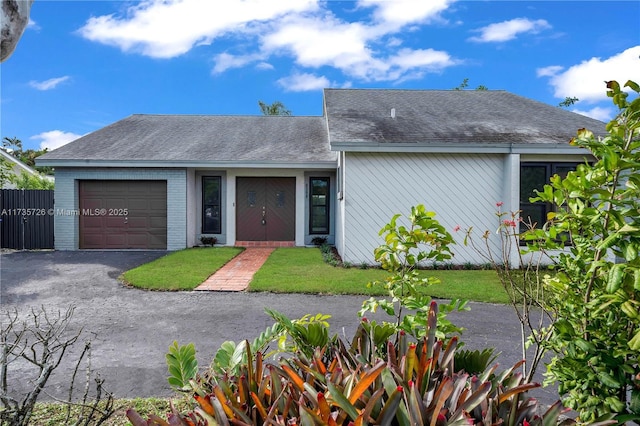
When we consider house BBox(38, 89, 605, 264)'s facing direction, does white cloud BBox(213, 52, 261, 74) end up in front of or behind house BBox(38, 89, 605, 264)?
behind

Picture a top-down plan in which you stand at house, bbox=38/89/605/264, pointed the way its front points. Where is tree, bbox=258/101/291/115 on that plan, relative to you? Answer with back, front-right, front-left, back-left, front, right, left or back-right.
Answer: back

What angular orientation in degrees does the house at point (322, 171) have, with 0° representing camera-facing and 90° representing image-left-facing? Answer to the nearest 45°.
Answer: approximately 0°

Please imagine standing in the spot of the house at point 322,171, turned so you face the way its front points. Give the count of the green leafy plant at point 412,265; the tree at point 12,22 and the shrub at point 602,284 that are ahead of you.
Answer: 3

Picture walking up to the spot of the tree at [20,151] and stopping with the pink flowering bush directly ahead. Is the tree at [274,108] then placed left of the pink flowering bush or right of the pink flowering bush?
left

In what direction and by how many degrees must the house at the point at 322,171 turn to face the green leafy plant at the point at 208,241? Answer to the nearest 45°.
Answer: approximately 90° to its right

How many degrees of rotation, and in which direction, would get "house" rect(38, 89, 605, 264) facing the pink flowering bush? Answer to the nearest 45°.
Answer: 0° — it already faces it

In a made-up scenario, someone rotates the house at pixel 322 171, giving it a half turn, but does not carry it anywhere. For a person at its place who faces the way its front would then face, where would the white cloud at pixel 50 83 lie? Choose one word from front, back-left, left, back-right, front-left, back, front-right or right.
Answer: left

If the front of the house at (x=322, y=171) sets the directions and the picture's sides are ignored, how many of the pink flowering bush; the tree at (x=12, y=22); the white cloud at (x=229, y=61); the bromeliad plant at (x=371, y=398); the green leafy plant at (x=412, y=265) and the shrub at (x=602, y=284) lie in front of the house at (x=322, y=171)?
5

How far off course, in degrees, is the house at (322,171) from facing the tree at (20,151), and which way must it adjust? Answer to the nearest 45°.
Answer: approximately 135° to its right

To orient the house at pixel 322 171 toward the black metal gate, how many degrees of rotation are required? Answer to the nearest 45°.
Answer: approximately 90° to its right

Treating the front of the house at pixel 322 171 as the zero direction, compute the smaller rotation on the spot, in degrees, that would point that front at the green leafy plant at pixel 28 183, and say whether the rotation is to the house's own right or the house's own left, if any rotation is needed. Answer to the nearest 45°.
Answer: approximately 135° to the house's own right

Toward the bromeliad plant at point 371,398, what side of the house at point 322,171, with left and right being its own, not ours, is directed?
front
